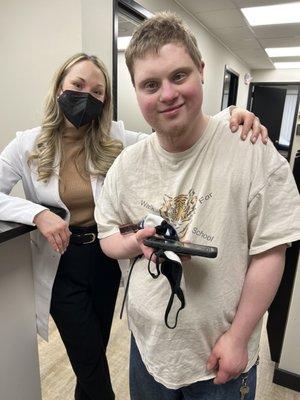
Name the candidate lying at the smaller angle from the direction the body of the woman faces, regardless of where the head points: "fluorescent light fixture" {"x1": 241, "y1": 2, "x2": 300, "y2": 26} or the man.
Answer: the man

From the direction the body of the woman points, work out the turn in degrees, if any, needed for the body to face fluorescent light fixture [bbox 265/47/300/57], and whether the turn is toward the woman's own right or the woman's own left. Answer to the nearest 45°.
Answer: approximately 135° to the woman's own left

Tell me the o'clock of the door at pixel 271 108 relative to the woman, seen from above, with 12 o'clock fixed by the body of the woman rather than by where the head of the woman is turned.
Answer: The door is roughly at 7 o'clock from the woman.

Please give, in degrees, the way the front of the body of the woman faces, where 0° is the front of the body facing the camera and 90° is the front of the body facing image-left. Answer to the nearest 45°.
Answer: approximately 0°

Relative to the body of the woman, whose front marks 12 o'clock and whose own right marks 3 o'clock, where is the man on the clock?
The man is roughly at 11 o'clock from the woman.

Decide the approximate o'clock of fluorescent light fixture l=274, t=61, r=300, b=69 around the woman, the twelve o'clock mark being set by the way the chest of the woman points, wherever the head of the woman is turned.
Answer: The fluorescent light fixture is roughly at 7 o'clock from the woman.

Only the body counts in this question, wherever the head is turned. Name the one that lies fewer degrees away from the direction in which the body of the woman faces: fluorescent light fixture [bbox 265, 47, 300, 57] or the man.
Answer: the man
